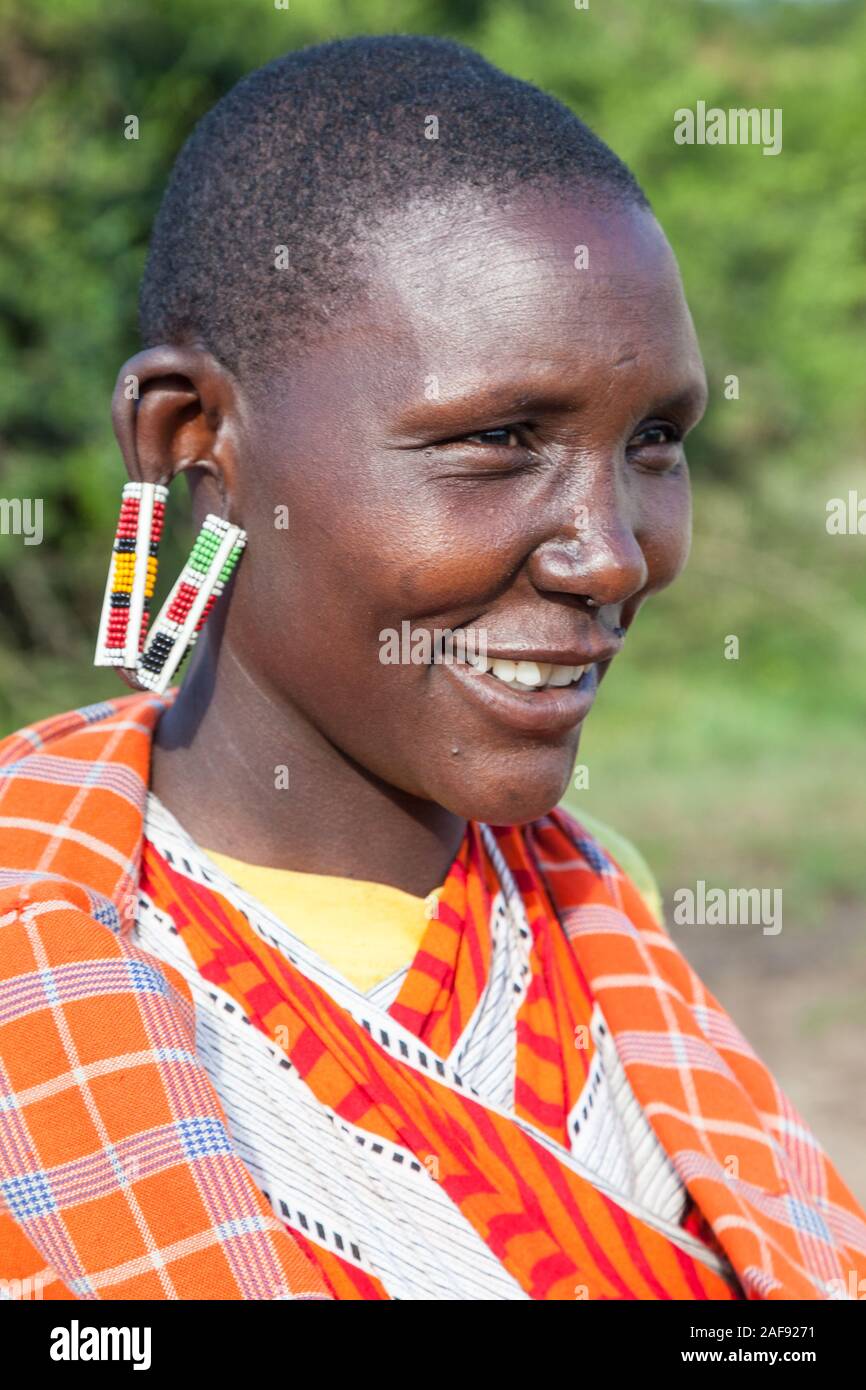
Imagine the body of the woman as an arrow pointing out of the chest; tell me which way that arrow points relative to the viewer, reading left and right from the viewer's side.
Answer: facing the viewer and to the right of the viewer

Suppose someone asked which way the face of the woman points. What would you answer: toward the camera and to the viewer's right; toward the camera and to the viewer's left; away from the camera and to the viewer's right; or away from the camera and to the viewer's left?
toward the camera and to the viewer's right
